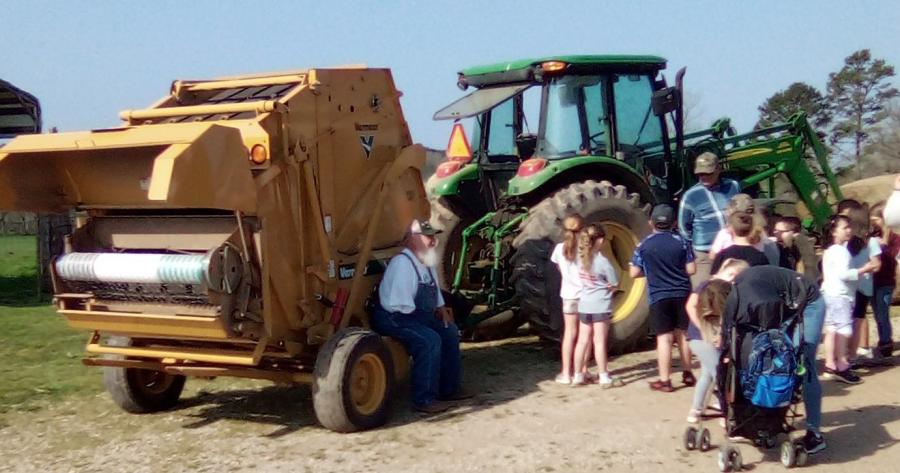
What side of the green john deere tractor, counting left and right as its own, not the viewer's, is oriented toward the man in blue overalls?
back

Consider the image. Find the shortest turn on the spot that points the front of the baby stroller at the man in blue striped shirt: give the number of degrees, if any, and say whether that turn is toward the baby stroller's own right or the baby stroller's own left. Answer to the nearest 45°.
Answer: approximately 45° to the baby stroller's own right

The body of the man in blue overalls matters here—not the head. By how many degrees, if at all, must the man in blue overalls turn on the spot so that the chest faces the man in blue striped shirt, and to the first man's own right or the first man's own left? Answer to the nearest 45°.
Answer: approximately 45° to the first man's own left

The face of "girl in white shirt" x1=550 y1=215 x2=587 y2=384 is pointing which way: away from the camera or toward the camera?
away from the camera

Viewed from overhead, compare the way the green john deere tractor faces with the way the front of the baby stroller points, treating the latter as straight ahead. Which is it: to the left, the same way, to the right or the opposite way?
to the right

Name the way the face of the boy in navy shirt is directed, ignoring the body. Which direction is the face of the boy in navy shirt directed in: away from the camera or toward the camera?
away from the camera

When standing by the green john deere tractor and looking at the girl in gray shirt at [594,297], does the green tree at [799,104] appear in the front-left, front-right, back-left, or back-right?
back-left

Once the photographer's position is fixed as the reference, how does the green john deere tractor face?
facing away from the viewer and to the right of the viewer

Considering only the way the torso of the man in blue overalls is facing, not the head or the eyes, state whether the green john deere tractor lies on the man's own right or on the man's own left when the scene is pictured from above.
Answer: on the man's own left

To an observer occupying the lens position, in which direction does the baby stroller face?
facing away from the viewer and to the left of the viewer

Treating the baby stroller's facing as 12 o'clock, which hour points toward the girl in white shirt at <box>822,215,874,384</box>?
The girl in white shirt is roughly at 2 o'clock from the baby stroller.
